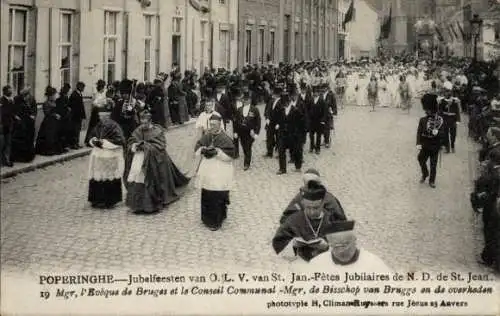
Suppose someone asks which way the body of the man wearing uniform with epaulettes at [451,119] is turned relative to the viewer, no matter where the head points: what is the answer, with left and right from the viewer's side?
facing the viewer

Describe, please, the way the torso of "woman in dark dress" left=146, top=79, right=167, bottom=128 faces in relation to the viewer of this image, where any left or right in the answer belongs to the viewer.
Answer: facing the viewer and to the right of the viewer

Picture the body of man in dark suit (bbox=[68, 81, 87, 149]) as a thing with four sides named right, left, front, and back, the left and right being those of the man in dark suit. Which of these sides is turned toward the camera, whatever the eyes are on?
right

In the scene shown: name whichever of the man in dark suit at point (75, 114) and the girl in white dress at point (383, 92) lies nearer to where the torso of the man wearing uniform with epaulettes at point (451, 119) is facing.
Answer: the man in dark suit

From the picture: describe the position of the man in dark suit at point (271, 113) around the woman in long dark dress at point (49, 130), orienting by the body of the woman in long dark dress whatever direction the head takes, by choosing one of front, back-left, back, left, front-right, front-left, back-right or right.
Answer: front

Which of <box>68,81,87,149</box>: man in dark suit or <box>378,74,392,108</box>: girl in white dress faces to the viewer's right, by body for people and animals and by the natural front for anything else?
the man in dark suit

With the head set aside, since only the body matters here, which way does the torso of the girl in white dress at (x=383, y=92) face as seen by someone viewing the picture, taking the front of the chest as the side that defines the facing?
toward the camera

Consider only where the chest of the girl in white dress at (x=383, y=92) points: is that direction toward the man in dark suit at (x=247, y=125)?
yes

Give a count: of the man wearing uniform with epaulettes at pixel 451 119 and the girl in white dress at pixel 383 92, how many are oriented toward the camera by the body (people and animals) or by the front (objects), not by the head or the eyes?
2

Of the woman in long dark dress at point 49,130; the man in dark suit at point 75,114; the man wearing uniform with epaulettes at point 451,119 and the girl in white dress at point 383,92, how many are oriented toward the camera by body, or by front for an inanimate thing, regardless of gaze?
2

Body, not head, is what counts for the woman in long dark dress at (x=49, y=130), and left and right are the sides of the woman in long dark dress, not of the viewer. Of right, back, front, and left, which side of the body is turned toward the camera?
right

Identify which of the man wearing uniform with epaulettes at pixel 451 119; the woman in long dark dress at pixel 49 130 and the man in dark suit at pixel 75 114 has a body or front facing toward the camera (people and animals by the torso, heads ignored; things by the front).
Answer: the man wearing uniform with epaulettes
